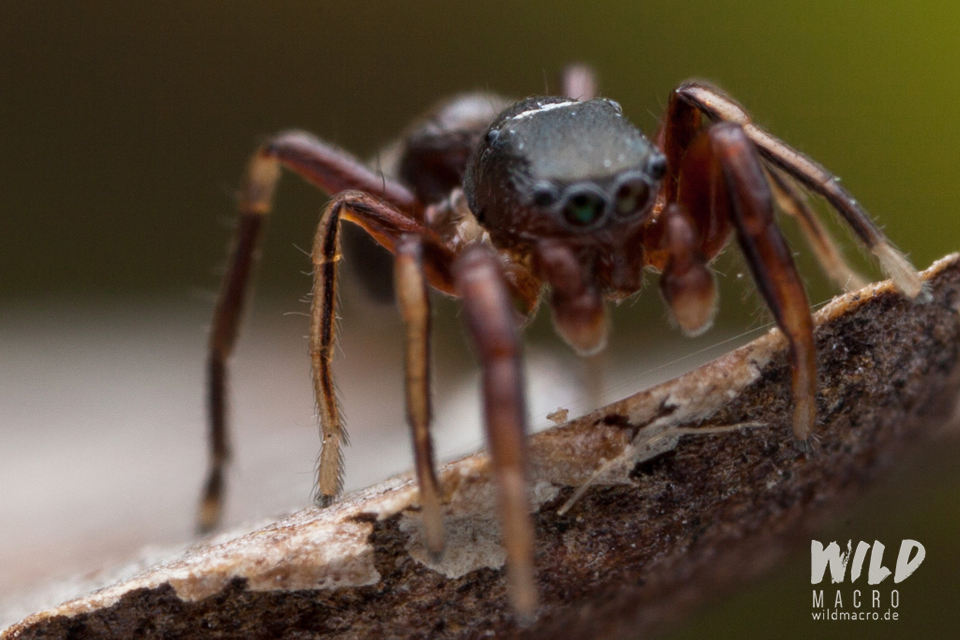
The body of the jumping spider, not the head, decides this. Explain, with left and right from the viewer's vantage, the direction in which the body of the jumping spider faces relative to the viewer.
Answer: facing the viewer and to the right of the viewer
